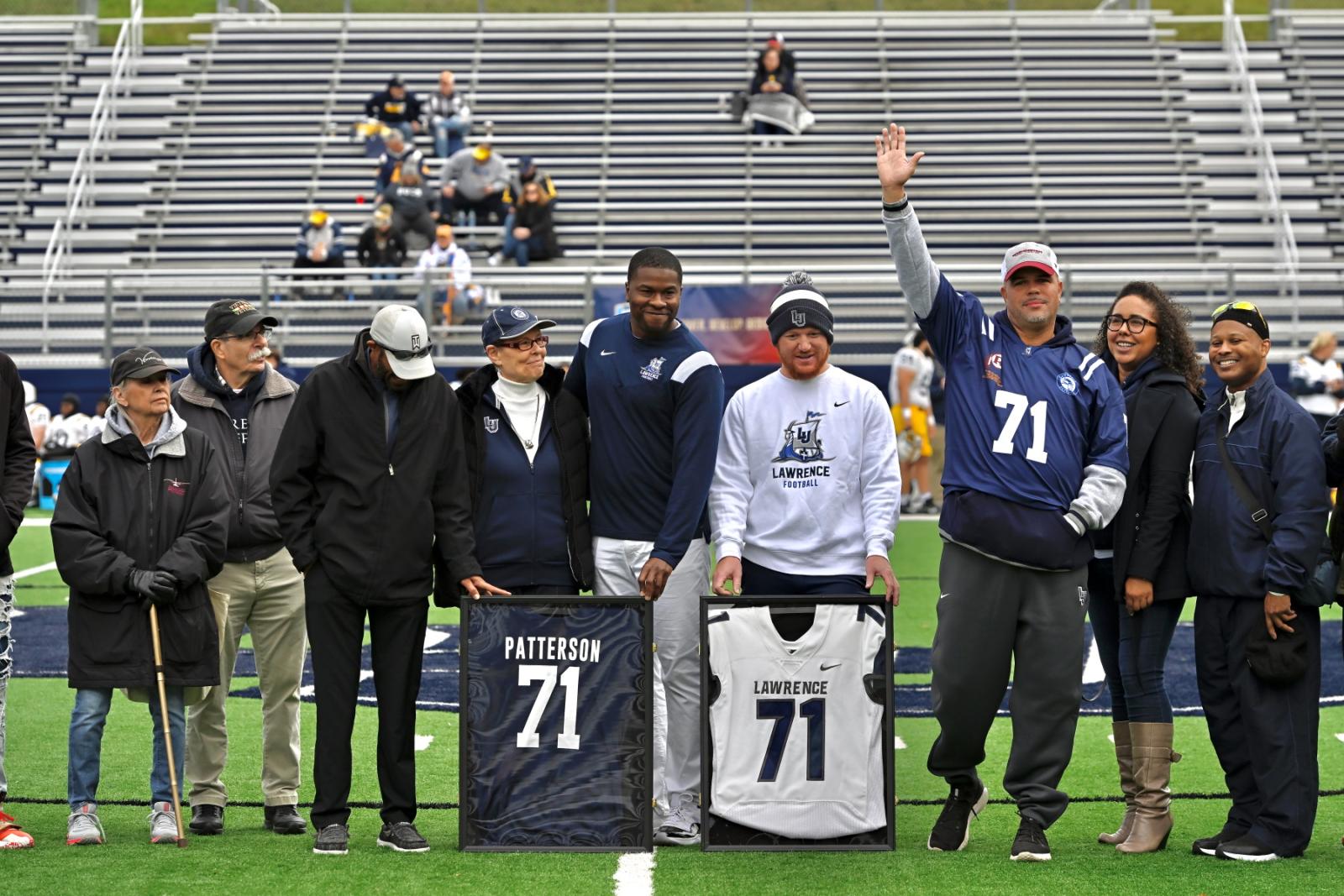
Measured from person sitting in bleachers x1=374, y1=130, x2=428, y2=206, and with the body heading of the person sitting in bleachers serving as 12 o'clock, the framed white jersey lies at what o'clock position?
The framed white jersey is roughly at 12 o'clock from the person sitting in bleachers.

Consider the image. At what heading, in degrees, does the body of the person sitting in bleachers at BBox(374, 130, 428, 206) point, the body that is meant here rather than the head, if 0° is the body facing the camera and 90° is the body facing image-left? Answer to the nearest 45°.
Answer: approximately 0°

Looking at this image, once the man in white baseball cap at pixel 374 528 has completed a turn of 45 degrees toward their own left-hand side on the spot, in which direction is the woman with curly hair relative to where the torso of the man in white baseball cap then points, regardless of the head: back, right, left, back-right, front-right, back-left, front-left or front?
front-left

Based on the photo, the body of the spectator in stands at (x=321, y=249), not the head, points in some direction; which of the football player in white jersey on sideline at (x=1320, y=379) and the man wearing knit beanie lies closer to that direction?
the man wearing knit beanie

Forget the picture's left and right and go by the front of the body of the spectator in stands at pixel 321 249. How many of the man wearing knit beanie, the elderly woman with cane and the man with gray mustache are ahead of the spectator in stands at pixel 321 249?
3

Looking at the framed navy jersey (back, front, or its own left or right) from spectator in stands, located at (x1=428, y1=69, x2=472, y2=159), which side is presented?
back
